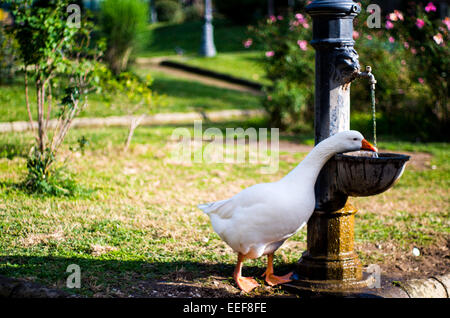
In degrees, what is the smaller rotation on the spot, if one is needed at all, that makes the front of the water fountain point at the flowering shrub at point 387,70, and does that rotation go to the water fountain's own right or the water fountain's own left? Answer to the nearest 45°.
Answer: approximately 90° to the water fountain's own left

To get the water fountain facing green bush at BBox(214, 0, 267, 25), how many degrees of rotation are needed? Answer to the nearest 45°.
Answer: approximately 90° to its left

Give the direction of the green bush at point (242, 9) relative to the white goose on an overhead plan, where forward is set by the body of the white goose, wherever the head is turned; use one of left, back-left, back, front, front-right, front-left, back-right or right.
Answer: left

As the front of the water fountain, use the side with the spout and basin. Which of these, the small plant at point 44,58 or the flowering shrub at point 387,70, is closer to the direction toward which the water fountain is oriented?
the flowering shrub

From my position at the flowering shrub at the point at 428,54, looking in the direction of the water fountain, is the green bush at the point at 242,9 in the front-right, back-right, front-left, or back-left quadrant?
back-right

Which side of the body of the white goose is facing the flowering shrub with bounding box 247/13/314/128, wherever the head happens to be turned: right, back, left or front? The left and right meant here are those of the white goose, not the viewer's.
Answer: left

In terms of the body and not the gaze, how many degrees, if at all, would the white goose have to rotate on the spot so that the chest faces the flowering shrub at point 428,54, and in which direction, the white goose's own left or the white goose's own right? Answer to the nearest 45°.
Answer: approximately 90° to the white goose's own left

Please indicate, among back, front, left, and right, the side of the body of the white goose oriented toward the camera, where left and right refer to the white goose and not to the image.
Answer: right
